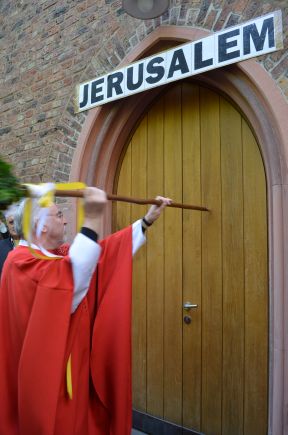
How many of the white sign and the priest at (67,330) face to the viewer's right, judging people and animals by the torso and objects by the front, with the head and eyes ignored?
1

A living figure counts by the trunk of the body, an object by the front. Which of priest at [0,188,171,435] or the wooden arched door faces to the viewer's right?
the priest

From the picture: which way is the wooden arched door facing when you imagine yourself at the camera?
facing the viewer and to the left of the viewer

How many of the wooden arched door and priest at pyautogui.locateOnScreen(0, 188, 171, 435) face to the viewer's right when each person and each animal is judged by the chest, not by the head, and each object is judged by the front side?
1

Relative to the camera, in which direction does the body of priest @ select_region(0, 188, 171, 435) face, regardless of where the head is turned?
to the viewer's right

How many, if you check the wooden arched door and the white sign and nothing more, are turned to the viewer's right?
0

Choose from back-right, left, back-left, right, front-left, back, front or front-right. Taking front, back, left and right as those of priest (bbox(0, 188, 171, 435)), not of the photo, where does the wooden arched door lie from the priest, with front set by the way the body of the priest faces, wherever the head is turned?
front-left
